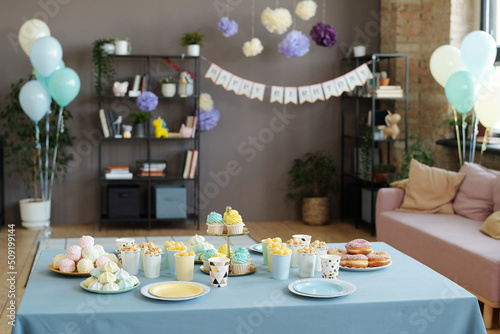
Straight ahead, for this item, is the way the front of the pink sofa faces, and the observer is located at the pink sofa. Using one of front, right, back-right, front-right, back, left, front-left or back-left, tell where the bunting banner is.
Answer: right

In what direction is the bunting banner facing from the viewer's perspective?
toward the camera

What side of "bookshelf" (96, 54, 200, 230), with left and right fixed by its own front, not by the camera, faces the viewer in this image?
front

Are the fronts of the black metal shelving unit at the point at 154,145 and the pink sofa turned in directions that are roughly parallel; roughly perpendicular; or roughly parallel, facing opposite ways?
roughly perpendicular

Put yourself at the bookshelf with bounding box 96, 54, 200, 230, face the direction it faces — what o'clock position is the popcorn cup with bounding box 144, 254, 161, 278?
The popcorn cup is roughly at 12 o'clock from the bookshelf.

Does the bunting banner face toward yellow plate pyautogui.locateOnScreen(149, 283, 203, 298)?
yes

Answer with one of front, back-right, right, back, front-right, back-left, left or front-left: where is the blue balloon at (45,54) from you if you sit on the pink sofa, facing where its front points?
front-right

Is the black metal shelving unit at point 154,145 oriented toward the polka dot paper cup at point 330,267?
yes

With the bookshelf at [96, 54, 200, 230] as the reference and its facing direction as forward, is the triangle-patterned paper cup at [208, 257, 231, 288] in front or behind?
in front

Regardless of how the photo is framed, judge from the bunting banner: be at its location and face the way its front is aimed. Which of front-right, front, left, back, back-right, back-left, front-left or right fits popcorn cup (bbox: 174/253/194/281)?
front

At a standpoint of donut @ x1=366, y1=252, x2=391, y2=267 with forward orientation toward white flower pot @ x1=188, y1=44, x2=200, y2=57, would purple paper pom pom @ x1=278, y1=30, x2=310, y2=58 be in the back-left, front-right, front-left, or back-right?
front-right

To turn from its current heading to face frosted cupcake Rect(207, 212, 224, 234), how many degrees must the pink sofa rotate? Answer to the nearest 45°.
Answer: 0° — it already faces it

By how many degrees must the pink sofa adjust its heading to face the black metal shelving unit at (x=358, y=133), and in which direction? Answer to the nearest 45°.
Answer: approximately 135° to its right

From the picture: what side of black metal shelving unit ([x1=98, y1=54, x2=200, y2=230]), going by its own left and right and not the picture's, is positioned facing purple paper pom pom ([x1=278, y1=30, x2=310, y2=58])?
left

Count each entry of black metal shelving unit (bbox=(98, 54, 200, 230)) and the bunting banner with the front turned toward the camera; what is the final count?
2

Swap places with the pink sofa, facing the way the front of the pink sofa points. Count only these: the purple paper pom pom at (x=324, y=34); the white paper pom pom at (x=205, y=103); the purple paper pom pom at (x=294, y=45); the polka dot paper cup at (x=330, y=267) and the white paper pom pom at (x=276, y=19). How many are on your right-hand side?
4

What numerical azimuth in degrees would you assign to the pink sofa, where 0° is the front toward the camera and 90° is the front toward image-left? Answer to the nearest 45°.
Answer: approximately 45°
